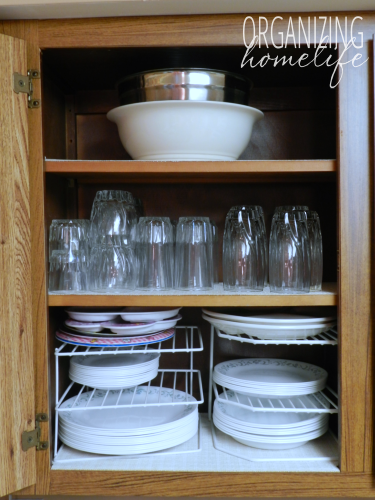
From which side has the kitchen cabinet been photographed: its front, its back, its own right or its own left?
front
